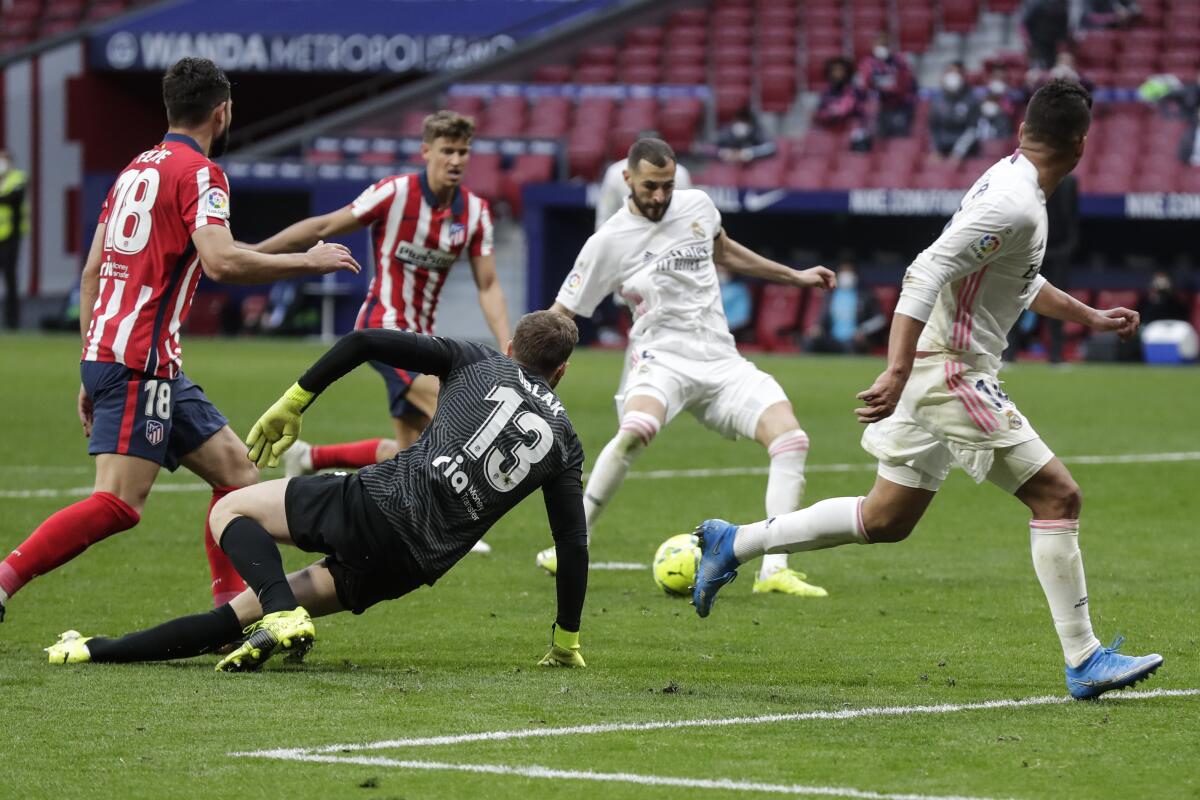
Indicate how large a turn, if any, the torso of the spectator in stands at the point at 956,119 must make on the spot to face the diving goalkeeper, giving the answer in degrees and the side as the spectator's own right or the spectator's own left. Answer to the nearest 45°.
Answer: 0° — they already face them

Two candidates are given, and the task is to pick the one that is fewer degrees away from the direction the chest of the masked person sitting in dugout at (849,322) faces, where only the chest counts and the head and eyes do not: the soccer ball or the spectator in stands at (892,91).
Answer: the soccer ball

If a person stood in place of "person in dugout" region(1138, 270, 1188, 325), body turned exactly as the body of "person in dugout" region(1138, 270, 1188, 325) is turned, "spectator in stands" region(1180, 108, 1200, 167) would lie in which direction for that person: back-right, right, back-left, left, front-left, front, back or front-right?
back

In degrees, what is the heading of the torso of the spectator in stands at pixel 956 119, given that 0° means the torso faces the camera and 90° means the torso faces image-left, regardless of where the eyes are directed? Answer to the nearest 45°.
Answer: approximately 0°

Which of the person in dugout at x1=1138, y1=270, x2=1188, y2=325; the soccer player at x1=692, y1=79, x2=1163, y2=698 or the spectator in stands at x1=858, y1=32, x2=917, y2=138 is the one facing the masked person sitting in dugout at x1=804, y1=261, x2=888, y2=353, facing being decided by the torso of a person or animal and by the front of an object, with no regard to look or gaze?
the spectator in stands at x1=858, y1=32, x2=917, y2=138

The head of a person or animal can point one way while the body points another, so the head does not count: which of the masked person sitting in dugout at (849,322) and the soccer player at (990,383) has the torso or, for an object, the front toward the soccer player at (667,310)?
the masked person sitting in dugout

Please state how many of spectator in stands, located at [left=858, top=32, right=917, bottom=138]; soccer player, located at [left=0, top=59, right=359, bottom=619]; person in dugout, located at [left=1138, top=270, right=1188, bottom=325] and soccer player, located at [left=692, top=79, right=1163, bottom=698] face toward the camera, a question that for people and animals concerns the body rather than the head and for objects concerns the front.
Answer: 2

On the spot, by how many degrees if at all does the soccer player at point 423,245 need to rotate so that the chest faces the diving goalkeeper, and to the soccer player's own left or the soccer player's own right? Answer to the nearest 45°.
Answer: approximately 45° to the soccer player's own right

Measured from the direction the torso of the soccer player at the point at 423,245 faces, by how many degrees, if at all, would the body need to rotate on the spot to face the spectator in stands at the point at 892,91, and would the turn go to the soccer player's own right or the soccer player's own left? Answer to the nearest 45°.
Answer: approximately 135° to the soccer player's own left

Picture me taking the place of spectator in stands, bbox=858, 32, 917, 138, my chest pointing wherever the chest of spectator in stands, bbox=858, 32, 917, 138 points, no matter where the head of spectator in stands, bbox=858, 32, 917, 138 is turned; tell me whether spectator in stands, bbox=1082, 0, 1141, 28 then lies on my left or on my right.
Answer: on my left

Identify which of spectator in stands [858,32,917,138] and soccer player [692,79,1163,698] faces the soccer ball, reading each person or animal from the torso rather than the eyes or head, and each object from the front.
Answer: the spectator in stands
